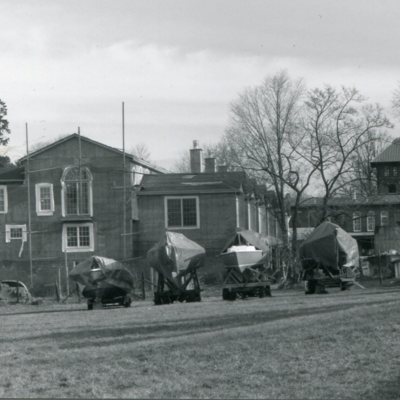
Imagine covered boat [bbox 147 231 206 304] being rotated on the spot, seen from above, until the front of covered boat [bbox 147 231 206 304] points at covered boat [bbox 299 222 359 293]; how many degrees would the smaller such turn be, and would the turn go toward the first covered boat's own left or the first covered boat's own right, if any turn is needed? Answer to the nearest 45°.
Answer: approximately 135° to the first covered boat's own left

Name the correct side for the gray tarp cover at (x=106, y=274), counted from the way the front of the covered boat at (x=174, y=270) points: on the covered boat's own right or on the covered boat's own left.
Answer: on the covered boat's own right
